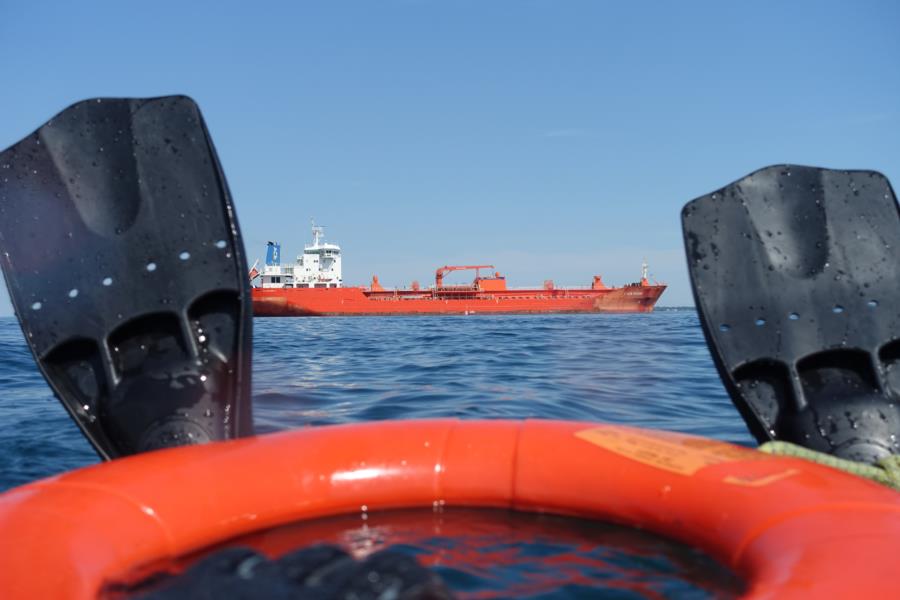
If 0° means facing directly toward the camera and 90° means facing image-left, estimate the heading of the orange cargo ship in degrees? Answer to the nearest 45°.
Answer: approximately 270°

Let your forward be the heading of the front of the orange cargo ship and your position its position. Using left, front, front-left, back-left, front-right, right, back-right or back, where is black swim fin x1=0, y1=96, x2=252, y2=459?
right

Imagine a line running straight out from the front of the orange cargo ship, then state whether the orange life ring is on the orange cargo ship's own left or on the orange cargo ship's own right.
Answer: on the orange cargo ship's own right

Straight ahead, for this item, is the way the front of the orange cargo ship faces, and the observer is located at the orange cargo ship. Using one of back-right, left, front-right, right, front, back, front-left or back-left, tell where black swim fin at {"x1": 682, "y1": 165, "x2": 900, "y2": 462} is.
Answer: right
